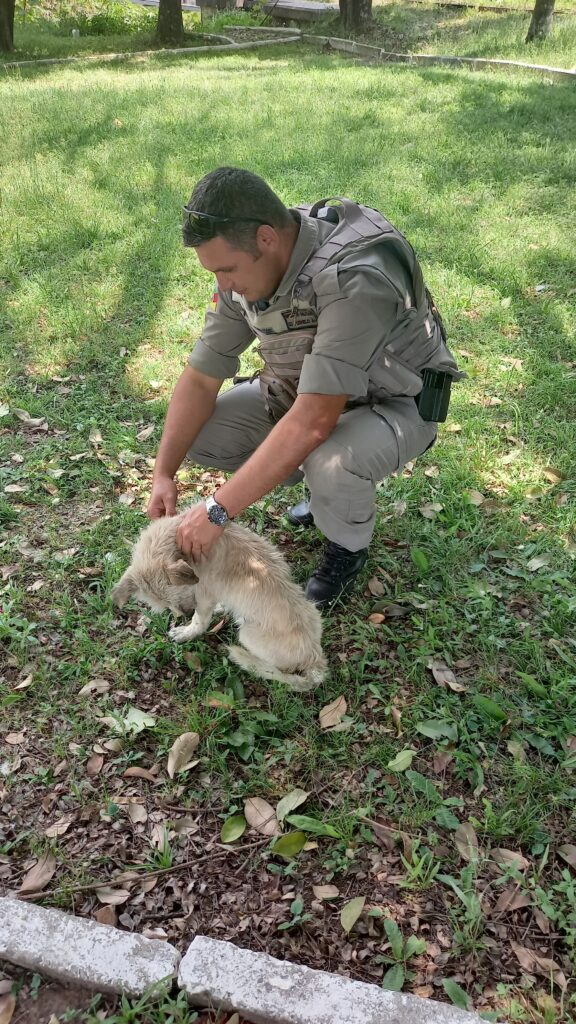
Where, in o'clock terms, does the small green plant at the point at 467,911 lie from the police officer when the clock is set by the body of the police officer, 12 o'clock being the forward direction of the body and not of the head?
The small green plant is roughly at 10 o'clock from the police officer.

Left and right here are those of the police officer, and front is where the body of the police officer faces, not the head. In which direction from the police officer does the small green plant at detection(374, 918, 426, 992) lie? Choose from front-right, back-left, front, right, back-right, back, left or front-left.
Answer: front-left

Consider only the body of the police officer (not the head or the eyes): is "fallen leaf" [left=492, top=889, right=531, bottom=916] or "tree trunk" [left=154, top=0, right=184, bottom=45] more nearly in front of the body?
the fallen leaf

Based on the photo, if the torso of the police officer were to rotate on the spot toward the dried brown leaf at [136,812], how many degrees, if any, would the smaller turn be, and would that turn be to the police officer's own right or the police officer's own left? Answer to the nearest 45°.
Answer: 0° — they already face it

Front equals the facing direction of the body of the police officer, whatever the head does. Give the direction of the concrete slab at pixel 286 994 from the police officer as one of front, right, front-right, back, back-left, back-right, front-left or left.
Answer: front-left

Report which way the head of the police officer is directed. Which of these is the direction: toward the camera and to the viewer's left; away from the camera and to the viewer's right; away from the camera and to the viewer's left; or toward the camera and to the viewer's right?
toward the camera and to the viewer's left

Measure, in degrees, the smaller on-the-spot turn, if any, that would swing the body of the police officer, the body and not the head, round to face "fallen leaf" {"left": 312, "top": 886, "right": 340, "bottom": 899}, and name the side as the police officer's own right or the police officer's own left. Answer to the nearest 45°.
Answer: approximately 45° to the police officer's own left

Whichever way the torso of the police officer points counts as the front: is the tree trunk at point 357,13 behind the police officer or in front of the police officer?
behind

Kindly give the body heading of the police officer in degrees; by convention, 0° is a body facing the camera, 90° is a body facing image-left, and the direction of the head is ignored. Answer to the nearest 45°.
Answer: approximately 45°

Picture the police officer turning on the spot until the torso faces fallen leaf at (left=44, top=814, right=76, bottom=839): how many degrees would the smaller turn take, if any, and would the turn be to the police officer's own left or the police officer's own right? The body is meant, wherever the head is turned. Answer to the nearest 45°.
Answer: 0° — they already face it
